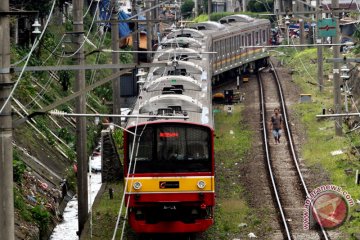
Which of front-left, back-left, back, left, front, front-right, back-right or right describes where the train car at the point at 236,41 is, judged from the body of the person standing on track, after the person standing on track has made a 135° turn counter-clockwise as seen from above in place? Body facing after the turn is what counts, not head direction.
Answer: front-left

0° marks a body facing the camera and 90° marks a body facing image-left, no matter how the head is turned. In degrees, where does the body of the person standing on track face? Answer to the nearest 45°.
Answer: approximately 0°

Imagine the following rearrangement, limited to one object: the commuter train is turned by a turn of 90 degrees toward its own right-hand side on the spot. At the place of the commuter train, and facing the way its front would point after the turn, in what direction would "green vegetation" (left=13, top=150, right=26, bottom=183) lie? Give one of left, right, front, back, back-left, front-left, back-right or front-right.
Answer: front-right

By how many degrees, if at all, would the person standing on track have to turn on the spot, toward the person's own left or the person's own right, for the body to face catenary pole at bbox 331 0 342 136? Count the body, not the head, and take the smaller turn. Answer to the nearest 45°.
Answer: approximately 90° to the person's own left

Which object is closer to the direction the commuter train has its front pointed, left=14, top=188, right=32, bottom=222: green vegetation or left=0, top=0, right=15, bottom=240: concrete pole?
the concrete pole

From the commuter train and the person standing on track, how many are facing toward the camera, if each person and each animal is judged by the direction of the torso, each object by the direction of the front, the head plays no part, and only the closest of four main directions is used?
2

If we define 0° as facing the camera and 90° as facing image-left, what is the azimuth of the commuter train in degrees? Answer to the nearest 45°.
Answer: approximately 0°
